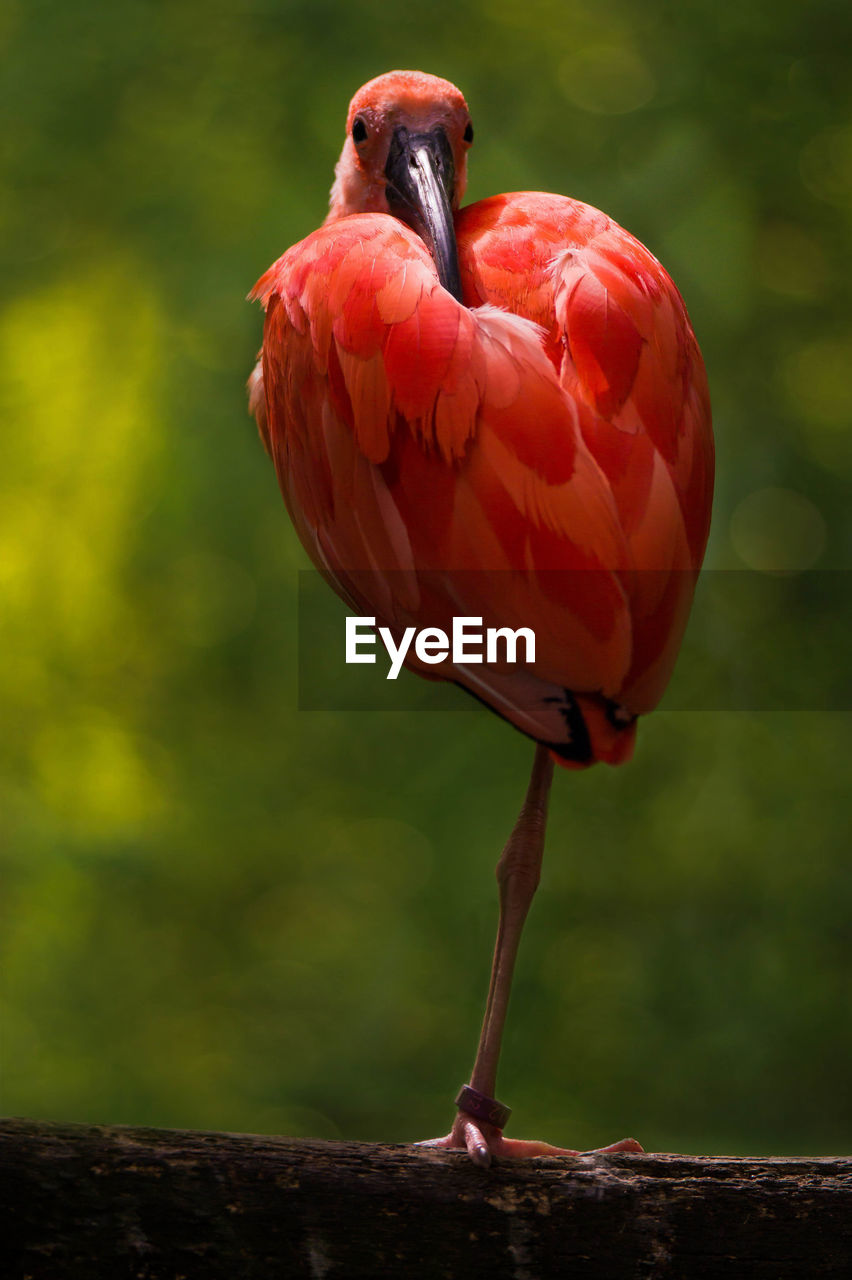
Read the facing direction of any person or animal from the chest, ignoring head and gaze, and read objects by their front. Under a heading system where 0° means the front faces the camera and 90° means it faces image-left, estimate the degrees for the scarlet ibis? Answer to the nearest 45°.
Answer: approximately 135°
